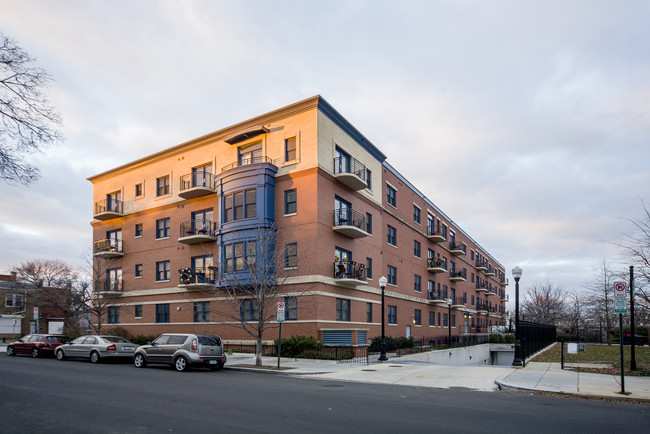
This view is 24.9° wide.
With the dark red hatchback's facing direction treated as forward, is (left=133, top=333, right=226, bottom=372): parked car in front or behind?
behind

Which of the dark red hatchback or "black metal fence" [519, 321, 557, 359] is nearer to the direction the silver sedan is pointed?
the dark red hatchback

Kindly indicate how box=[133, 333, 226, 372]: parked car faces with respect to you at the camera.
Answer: facing away from the viewer and to the left of the viewer

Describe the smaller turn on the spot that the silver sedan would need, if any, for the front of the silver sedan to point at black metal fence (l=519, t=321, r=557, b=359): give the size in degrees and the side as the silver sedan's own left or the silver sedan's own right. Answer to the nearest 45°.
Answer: approximately 135° to the silver sedan's own right

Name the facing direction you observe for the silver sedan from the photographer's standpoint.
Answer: facing away from the viewer and to the left of the viewer

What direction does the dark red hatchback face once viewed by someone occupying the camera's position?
facing away from the viewer and to the left of the viewer

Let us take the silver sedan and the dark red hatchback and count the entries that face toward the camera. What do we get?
0
